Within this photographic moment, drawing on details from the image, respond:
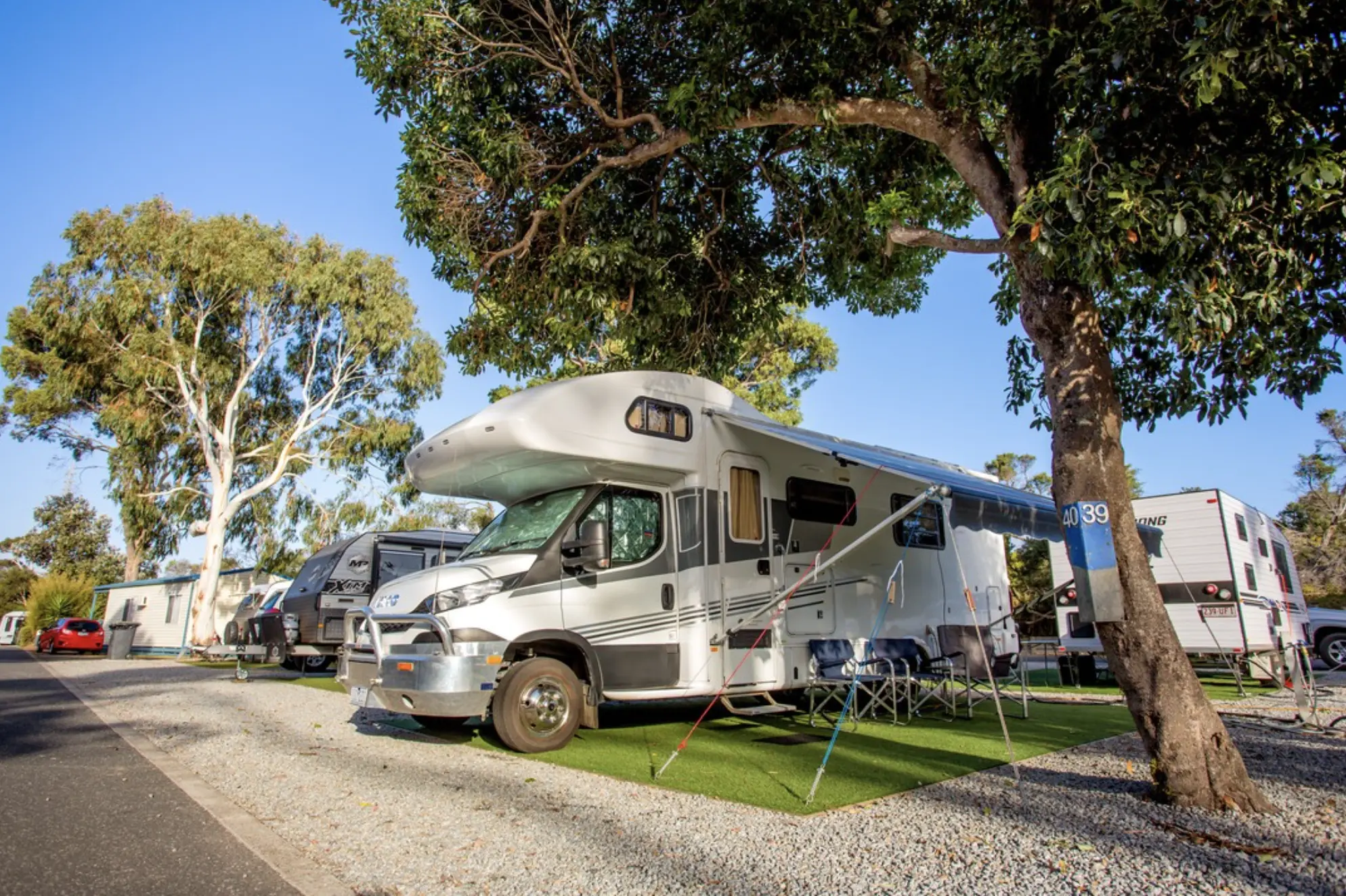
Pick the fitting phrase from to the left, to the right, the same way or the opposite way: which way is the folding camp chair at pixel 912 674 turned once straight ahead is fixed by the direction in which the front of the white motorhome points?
to the left

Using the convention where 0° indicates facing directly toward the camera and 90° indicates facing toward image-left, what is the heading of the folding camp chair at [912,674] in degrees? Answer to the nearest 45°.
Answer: approximately 315°

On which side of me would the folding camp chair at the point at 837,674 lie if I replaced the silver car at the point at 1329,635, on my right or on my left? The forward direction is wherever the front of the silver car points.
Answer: on my left

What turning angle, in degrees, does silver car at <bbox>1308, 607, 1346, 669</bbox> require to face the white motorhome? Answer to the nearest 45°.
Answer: approximately 90° to its left

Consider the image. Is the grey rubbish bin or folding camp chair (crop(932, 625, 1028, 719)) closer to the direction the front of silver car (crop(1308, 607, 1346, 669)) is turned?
the grey rubbish bin

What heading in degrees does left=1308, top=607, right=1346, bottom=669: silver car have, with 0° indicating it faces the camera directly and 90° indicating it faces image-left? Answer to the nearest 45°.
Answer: approximately 90°

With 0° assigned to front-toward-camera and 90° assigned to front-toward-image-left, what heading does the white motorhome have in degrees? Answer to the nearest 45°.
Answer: approximately 45°

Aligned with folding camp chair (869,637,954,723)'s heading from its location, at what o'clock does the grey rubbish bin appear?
The grey rubbish bin is roughly at 5 o'clock from the folding camp chair.

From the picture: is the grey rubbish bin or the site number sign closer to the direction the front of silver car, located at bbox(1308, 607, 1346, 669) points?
the grey rubbish bin

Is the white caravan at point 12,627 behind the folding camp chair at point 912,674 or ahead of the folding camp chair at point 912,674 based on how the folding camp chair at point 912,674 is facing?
behind

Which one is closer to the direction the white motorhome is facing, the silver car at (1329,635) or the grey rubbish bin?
the grey rubbish bin

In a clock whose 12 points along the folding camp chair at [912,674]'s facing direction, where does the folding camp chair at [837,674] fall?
the folding camp chair at [837,674] is roughly at 3 o'clock from the folding camp chair at [912,674].
